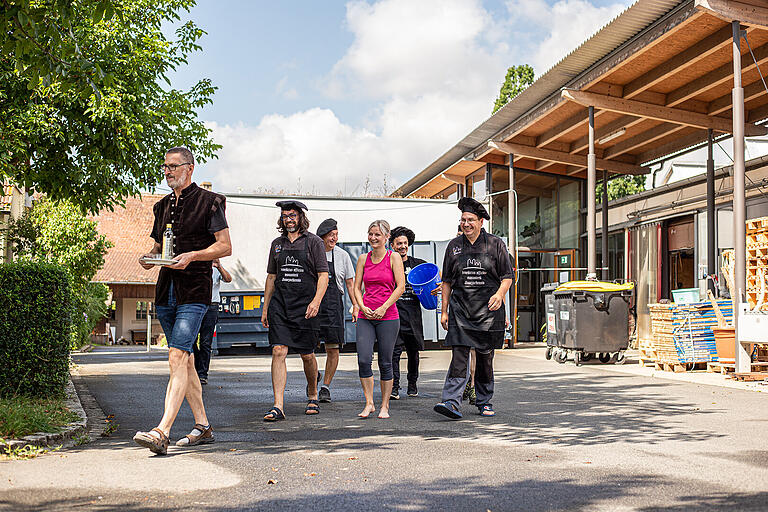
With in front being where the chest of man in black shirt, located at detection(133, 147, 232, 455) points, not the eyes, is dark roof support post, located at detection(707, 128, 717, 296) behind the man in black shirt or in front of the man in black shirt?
behind

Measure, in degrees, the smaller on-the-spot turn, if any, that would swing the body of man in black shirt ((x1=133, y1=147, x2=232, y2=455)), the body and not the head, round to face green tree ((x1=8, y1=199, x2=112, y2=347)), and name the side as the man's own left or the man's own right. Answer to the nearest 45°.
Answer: approximately 135° to the man's own right

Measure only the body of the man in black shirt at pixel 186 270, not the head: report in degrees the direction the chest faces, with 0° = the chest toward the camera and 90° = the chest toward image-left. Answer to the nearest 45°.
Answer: approximately 45°

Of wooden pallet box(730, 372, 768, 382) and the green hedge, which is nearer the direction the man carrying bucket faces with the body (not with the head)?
the green hedge

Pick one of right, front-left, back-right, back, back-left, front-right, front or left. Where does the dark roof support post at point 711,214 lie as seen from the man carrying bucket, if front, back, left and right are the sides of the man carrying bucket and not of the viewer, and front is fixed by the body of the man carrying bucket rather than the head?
back-left

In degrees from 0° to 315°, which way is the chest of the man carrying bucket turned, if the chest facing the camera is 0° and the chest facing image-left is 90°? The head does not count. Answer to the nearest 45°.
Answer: approximately 0°

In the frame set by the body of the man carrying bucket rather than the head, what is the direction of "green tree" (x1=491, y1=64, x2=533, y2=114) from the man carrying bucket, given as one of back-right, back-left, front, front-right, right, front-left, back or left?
back

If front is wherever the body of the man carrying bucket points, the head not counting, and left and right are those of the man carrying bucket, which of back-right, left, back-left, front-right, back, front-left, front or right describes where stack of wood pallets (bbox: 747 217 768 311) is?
back-left

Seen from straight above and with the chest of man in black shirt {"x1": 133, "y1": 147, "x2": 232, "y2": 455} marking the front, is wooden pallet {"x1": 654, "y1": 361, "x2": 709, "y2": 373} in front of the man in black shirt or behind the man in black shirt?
behind

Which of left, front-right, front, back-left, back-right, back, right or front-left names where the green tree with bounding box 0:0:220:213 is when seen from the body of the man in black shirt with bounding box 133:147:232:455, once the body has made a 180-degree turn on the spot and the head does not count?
front-left
